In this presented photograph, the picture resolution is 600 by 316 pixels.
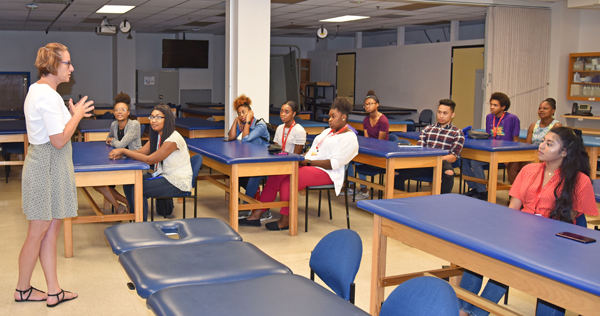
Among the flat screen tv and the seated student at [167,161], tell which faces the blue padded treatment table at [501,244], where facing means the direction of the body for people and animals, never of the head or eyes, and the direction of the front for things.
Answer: the flat screen tv

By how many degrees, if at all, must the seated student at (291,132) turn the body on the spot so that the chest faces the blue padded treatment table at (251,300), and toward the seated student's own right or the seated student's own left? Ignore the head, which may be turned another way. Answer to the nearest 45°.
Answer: approximately 45° to the seated student's own left

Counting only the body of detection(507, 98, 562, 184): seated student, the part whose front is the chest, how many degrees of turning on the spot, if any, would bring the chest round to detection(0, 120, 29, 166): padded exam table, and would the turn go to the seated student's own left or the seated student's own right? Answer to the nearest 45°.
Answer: approximately 45° to the seated student's own right

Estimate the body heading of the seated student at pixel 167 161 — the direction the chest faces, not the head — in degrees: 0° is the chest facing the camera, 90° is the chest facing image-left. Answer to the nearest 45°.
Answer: approximately 90°

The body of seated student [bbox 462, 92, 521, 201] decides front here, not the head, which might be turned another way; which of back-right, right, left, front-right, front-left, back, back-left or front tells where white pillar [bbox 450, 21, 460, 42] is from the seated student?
back-right

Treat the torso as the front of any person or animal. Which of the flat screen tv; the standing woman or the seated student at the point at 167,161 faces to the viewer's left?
the seated student
